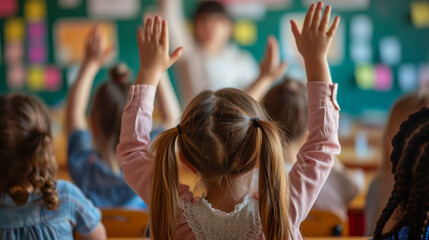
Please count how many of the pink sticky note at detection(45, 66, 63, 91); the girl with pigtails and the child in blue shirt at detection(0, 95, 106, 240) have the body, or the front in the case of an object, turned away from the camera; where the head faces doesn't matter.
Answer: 2

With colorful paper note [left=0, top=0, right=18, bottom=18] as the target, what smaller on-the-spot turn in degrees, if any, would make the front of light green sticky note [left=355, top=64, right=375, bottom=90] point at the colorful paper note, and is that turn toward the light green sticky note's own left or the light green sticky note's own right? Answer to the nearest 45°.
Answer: approximately 90° to the light green sticky note's own right

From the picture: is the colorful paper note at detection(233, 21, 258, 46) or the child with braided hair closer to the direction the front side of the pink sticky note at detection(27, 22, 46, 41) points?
the child with braided hair

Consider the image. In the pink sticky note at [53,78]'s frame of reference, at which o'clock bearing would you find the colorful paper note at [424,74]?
The colorful paper note is roughly at 10 o'clock from the pink sticky note.

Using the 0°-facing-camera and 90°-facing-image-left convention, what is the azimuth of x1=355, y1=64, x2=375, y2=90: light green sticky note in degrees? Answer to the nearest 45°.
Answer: approximately 0°

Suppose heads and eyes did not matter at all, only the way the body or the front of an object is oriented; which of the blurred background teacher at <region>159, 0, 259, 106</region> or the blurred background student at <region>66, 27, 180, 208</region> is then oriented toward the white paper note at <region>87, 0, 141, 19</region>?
the blurred background student at <region>66, 27, 180, 208</region>

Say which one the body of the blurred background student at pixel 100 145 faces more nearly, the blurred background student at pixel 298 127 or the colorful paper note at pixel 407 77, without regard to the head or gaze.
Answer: the colorful paper note

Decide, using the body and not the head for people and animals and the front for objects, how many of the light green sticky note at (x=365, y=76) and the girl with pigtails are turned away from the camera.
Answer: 1

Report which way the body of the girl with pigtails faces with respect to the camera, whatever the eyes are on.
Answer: away from the camera
